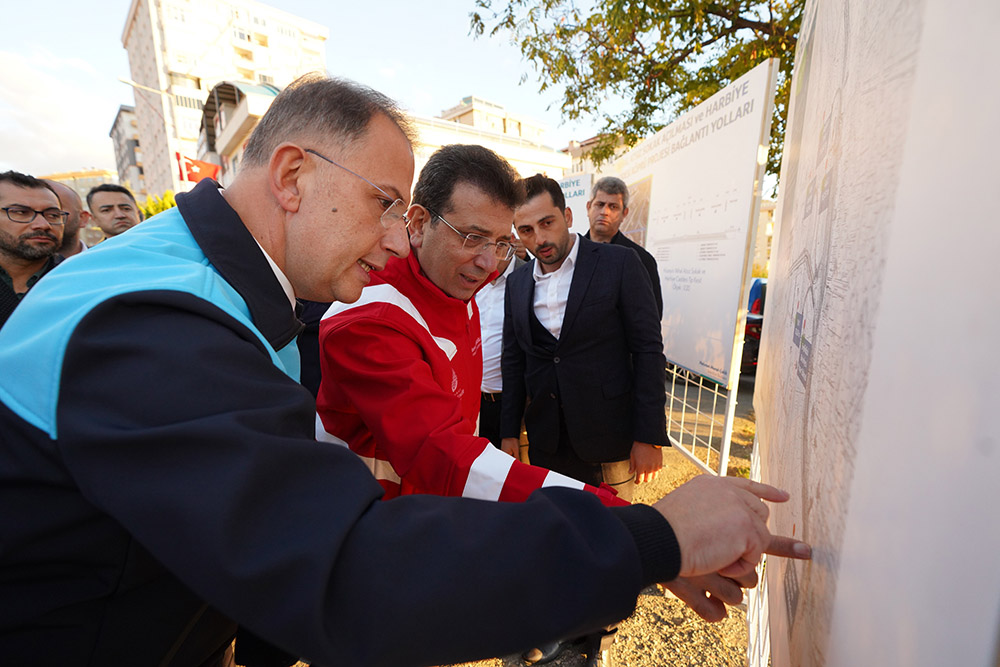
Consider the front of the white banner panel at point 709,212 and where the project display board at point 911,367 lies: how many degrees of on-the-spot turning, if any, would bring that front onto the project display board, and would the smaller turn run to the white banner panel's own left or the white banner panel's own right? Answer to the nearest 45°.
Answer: approximately 45° to the white banner panel's own left

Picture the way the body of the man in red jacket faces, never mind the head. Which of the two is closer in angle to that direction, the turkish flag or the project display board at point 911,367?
the project display board

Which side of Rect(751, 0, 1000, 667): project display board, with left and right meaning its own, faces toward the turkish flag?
right

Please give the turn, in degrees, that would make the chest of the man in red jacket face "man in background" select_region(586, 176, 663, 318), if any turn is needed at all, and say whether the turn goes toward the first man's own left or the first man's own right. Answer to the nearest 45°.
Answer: approximately 90° to the first man's own left

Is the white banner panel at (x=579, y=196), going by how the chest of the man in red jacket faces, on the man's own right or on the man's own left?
on the man's own left

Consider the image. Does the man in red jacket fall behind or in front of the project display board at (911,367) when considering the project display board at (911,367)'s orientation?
in front

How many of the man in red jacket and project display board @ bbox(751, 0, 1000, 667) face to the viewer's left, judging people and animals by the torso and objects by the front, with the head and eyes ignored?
1

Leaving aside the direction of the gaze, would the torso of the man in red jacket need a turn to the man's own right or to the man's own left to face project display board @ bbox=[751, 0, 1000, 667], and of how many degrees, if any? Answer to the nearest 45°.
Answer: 0° — they already face it

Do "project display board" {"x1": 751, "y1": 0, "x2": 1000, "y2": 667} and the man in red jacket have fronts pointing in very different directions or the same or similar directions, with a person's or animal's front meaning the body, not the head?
very different directions

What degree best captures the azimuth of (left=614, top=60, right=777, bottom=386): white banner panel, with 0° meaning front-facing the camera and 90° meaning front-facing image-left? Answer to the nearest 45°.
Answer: approximately 45°

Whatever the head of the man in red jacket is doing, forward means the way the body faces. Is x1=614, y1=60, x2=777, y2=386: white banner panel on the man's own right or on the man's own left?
on the man's own left

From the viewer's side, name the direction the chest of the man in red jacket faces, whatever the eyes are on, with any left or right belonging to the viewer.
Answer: facing the viewer and to the right of the viewer

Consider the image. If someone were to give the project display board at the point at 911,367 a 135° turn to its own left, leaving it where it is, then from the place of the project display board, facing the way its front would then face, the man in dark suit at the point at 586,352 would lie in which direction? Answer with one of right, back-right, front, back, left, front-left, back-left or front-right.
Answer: back

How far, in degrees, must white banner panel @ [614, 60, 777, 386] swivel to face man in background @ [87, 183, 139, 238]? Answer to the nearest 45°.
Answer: approximately 45° to its right

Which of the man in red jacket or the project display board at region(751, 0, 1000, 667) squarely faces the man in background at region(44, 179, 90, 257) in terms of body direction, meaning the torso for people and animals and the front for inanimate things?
the project display board

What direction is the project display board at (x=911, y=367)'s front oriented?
to the viewer's left

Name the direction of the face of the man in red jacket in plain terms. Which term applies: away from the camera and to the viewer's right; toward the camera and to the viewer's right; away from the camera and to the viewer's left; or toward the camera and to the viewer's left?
toward the camera and to the viewer's right
